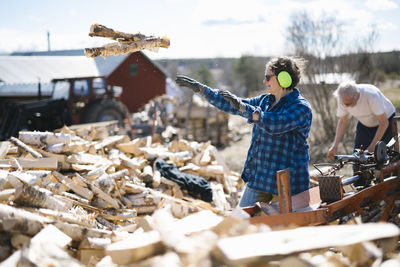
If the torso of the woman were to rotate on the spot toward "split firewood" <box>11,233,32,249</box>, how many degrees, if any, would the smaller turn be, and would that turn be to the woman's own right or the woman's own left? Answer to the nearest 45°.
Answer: approximately 45° to the woman's own left

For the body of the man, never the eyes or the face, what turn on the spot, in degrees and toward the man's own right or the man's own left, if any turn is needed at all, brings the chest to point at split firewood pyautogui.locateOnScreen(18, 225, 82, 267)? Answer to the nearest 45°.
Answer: approximately 45° to the man's own left

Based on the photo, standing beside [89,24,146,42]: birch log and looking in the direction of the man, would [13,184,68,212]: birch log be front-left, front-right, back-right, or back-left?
back-right

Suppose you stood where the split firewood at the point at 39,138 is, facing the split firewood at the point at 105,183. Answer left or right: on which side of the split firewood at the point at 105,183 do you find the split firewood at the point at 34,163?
right

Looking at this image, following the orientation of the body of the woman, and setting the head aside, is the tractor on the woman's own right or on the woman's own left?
on the woman's own right

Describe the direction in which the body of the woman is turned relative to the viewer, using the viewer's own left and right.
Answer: facing to the left of the viewer

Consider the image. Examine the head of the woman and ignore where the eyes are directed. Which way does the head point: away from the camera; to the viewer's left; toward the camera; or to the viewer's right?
to the viewer's left

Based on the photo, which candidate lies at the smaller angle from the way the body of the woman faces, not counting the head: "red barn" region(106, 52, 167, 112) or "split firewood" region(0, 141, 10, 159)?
the split firewood

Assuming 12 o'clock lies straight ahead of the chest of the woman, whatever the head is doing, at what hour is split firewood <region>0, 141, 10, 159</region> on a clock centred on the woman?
The split firewood is roughly at 1 o'clock from the woman.

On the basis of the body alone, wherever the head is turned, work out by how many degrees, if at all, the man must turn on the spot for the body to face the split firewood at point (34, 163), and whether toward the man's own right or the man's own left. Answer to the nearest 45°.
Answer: approximately 45° to the man's own right

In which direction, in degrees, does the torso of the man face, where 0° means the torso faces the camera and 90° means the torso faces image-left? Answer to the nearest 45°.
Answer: approximately 45°

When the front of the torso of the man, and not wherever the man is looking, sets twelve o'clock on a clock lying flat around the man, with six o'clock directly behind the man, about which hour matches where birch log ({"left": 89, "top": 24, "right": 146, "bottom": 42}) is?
The birch log is roughly at 12 o'clock from the man.

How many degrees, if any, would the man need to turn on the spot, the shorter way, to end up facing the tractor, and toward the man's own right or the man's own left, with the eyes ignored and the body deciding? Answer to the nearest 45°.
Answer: approximately 90° to the man's own right

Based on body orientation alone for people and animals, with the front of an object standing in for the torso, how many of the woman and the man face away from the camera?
0

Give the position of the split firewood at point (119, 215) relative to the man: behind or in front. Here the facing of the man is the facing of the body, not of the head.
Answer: in front
